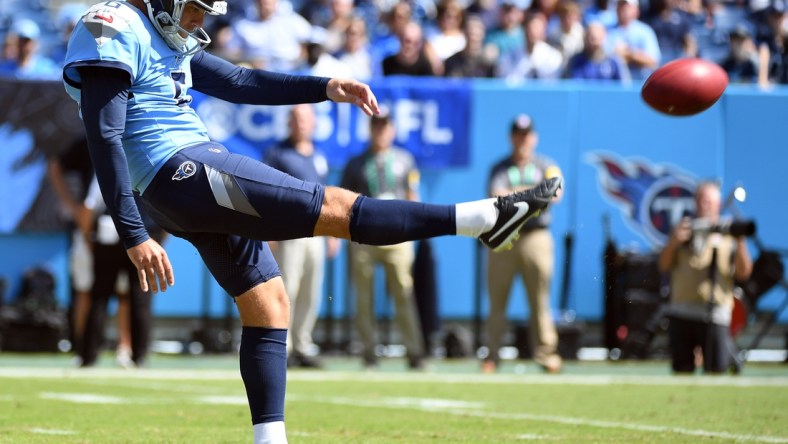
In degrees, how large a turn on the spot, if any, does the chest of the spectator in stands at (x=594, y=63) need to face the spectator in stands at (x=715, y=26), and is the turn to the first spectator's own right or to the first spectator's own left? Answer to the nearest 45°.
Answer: approximately 135° to the first spectator's own left

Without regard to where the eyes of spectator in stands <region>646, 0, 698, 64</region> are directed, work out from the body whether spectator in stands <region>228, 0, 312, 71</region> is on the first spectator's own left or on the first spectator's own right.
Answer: on the first spectator's own right

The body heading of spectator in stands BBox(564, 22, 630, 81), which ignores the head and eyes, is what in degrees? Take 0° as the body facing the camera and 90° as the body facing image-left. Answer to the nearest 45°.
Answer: approximately 0°

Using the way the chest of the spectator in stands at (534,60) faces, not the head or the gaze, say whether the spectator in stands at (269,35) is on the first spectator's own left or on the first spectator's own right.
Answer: on the first spectator's own right

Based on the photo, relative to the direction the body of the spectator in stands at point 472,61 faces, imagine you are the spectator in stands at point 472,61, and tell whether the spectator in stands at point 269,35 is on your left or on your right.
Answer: on your right

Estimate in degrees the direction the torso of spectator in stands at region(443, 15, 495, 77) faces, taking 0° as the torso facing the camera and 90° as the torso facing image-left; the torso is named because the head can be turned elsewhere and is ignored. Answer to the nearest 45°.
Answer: approximately 0°

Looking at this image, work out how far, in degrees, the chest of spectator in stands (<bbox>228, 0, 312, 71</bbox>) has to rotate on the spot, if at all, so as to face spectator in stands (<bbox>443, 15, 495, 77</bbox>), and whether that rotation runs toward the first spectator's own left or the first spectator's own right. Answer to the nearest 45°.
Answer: approximately 90° to the first spectator's own left

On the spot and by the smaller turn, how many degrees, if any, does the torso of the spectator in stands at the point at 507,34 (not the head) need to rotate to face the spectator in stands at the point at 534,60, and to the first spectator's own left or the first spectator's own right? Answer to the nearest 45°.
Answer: approximately 45° to the first spectator's own left
